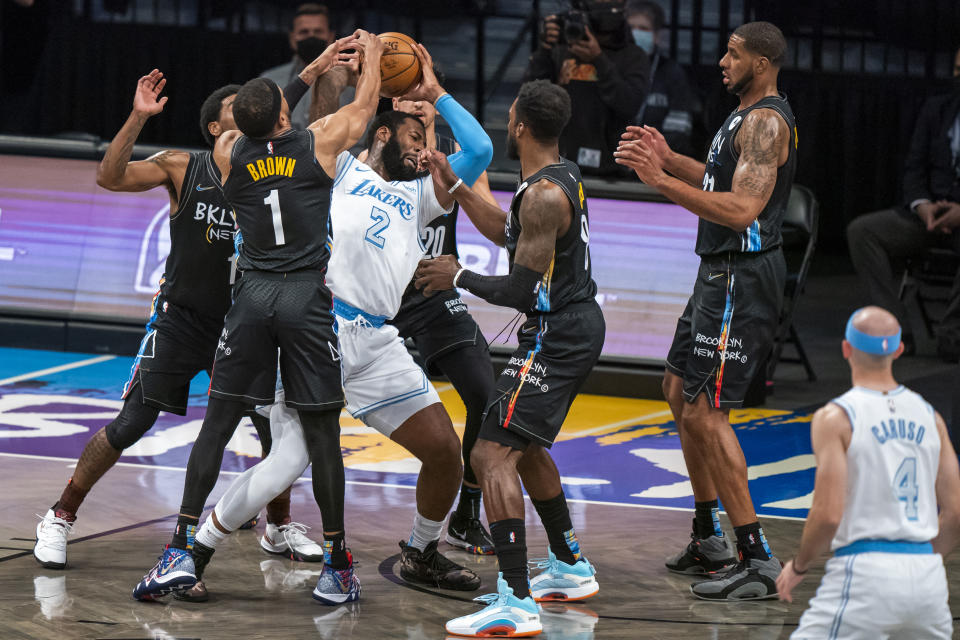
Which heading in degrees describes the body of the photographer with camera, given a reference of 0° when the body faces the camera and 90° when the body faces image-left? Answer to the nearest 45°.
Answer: approximately 45°

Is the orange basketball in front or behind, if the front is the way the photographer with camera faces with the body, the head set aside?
in front
